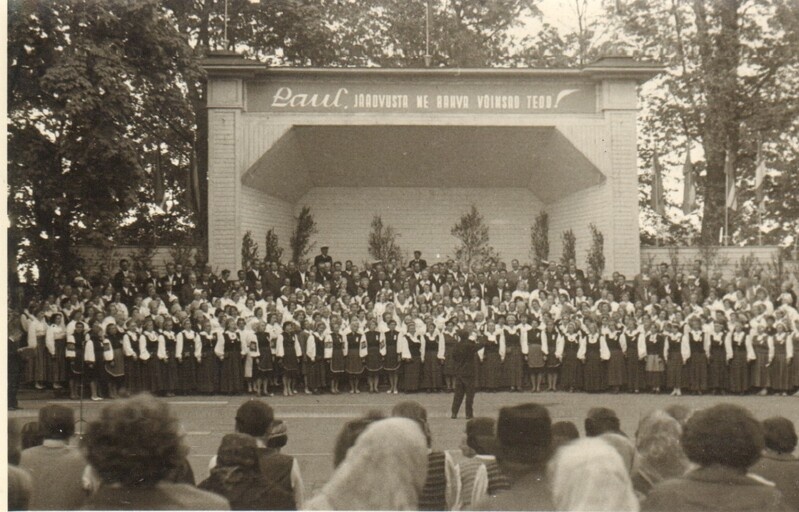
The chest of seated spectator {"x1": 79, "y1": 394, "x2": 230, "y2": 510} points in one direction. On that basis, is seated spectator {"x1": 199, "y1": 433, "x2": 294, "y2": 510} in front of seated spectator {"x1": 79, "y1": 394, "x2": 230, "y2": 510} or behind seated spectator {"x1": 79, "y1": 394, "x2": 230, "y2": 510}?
in front

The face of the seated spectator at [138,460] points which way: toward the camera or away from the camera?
away from the camera

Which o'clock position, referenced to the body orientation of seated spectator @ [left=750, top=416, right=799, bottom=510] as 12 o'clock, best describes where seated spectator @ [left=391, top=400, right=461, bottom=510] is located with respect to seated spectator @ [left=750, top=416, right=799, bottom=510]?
seated spectator @ [left=391, top=400, right=461, bottom=510] is roughly at 9 o'clock from seated spectator @ [left=750, top=416, right=799, bottom=510].

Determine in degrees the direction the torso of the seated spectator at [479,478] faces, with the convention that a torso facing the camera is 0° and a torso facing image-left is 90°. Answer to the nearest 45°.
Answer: approximately 180°

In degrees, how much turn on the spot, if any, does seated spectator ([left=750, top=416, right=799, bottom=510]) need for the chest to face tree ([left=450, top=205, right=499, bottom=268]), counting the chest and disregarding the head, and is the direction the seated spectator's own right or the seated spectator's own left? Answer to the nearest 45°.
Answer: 0° — they already face it

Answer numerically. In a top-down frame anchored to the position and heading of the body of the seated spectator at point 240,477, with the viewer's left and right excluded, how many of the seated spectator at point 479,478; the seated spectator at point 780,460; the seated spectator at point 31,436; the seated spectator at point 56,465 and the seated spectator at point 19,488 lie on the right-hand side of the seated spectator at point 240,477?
2

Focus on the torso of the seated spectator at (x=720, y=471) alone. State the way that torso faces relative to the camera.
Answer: away from the camera

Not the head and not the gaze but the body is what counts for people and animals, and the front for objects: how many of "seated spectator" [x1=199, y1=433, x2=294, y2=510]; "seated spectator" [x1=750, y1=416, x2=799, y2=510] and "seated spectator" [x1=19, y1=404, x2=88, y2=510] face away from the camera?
3

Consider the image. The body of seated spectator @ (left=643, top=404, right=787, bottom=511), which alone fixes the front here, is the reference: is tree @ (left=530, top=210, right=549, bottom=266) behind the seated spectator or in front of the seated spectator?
in front

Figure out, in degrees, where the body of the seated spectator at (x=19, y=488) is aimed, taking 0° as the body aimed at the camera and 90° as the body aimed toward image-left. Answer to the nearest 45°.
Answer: approximately 180°

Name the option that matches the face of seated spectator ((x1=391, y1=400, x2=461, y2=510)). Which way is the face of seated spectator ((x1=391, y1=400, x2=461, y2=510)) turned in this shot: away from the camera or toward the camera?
away from the camera

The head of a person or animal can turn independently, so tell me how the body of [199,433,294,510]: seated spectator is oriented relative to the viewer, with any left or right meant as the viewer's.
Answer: facing away from the viewer

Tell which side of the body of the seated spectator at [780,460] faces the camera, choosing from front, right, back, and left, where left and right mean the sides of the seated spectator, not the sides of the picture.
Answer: back

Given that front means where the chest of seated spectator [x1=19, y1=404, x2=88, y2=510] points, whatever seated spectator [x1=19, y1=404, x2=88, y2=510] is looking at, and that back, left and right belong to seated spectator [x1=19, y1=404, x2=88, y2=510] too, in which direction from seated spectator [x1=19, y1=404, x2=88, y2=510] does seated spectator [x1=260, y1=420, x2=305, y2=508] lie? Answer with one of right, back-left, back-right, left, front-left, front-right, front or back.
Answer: right

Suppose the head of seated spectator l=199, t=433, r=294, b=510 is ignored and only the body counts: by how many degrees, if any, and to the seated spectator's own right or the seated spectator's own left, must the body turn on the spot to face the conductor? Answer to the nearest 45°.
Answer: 0° — they already face them

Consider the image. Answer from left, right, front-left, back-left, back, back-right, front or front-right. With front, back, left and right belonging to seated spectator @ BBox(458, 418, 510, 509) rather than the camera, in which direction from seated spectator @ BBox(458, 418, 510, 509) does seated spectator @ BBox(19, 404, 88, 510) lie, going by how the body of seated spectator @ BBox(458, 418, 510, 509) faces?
left

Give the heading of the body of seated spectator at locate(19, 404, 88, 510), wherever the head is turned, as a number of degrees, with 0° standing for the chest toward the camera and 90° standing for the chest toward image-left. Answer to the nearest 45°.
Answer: approximately 180°

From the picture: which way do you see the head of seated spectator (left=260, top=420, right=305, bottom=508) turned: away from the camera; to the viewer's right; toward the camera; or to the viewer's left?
away from the camera
